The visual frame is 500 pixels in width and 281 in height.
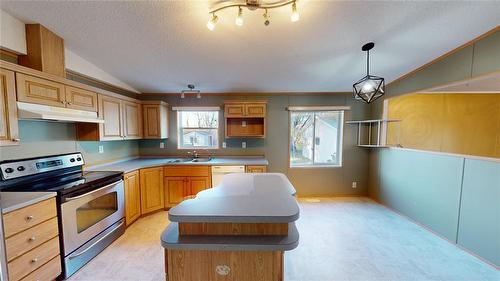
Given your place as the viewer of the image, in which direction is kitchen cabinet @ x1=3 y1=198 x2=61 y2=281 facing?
facing the viewer and to the right of the viewer

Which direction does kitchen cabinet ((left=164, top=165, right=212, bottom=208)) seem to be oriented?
toward the camera

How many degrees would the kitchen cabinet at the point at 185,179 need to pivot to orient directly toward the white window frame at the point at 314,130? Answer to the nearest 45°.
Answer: approximately 90° to its left

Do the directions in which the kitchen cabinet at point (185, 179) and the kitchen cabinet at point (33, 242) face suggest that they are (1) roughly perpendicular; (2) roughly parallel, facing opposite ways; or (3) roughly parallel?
roughly perpendicular

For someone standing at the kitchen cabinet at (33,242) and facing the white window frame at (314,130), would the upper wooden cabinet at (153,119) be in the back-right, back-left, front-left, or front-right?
front-left

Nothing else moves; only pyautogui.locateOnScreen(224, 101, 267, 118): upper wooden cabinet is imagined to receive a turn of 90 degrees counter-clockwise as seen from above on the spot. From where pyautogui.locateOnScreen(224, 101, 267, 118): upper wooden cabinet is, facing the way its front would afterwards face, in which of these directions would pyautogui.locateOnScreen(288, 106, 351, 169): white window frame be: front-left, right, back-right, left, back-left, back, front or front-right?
front

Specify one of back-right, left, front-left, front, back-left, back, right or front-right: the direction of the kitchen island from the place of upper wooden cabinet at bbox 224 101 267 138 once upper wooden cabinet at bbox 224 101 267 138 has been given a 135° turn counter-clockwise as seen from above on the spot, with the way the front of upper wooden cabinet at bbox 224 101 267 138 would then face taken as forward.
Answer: back-right

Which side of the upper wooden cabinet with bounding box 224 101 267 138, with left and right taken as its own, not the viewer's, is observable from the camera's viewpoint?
front

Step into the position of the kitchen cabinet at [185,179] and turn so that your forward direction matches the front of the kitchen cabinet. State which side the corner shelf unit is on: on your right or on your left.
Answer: on your left

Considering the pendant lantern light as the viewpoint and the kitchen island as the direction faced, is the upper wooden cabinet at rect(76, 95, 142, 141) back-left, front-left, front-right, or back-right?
front-right

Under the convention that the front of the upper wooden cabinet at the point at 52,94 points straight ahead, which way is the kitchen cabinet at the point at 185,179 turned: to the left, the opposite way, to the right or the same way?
to the right

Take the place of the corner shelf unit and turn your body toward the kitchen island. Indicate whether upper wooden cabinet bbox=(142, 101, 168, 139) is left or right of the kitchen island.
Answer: right
